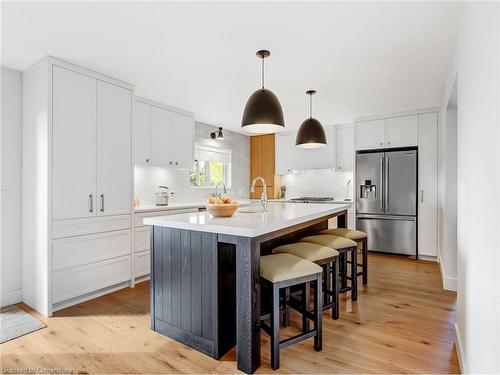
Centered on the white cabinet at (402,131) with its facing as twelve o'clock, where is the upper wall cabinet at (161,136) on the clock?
The upper wall cabinet is roughly at 2 o'clock from the white cabinet.

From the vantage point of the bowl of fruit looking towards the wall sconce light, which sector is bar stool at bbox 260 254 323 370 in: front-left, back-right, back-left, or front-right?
back-right

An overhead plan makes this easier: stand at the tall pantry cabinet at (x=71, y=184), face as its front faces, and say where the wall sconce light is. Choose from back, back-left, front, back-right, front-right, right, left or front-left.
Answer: left

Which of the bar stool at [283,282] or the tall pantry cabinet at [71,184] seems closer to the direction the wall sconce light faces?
the bar stool

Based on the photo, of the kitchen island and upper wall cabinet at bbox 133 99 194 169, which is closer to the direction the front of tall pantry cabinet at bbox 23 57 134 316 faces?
the kitchen island

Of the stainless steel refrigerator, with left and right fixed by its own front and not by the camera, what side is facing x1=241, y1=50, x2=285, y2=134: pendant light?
front

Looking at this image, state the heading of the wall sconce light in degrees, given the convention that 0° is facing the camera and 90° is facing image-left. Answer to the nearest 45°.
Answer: approximately 315°

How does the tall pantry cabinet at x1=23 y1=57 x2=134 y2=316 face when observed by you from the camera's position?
facing the viewer and to the right of the viewer

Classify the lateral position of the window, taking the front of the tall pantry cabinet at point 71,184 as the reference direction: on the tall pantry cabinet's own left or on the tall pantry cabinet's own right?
on the tall pantry cabinet's own left

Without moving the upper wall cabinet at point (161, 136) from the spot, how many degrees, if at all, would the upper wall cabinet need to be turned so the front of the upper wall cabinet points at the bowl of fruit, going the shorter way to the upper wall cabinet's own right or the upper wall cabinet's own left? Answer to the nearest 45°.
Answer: approximately 45° to the upper wall cabinet's own right

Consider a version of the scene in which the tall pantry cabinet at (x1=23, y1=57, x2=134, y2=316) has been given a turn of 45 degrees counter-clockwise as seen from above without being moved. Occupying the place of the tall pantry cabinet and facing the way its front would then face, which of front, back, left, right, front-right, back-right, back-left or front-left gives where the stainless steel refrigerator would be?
front

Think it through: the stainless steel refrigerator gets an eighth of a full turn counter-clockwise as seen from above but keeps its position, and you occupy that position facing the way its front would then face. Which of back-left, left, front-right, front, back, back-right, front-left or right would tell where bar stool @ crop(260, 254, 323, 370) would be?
front-right

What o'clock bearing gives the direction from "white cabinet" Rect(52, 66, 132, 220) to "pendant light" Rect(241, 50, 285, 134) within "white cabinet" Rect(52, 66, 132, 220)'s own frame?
The pendant light is roughly at 12 o'clock from the white cabinet.

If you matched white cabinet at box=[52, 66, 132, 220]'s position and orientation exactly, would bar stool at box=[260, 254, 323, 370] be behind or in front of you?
in front

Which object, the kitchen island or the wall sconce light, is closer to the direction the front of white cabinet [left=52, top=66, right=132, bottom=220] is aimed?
the kitchen island

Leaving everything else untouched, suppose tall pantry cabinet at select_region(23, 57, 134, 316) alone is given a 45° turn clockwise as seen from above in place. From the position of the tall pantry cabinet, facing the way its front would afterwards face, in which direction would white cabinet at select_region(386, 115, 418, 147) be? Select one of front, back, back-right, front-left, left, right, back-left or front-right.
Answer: left

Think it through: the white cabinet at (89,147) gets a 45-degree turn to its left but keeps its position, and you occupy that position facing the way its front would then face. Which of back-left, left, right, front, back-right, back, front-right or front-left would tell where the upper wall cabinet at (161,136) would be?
front-left

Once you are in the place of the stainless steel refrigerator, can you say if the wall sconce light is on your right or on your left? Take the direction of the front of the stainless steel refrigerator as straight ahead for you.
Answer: on your right

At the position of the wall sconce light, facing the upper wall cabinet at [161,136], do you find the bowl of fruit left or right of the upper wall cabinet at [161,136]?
left

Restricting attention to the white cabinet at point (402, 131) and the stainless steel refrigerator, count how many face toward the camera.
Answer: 2
